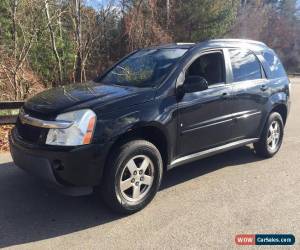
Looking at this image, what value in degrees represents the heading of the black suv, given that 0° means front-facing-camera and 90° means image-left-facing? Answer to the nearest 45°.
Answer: approximately 45°
